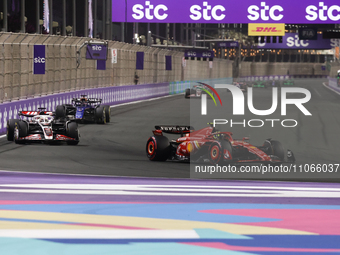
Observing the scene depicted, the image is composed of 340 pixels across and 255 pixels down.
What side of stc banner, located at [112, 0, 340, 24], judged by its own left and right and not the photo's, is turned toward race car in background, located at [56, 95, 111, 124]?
front

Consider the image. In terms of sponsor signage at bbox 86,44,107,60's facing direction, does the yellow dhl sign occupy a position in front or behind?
behind

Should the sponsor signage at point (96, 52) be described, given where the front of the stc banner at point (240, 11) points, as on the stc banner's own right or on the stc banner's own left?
on the stc banner's own right

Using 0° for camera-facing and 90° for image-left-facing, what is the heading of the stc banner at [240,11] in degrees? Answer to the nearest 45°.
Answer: approximately 0°
